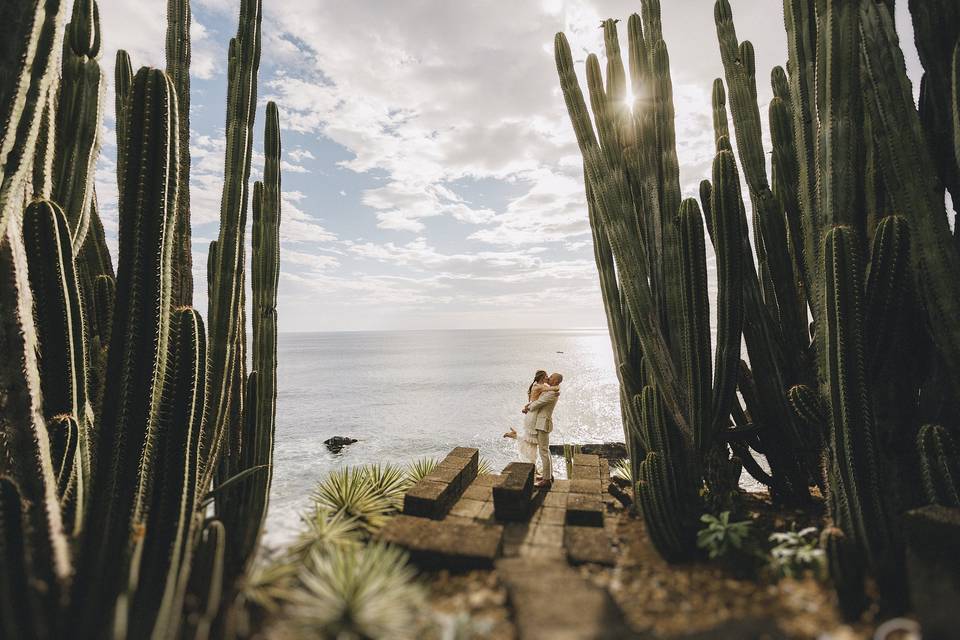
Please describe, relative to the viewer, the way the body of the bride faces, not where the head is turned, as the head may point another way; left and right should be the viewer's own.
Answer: facing to the right of the viewer

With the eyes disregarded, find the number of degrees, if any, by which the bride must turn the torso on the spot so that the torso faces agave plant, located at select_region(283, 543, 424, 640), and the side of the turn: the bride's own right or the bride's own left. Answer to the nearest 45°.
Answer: approximately 90° to the bride's own right

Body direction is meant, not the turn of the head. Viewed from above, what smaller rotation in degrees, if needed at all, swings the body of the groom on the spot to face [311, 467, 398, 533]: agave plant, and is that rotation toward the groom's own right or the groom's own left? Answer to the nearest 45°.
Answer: approximately 45° to the groom's own left

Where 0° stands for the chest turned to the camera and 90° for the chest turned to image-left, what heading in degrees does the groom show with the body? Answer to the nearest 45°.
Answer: approximately 90°

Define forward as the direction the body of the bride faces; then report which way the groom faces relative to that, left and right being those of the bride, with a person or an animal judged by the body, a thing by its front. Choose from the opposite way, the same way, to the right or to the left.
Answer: the opposite way

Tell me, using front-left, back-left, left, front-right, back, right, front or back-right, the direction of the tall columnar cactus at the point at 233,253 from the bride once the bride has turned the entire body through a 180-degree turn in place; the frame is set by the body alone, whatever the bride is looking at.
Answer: front-left

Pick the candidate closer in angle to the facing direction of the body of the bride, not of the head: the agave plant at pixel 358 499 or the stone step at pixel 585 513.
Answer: the stone step

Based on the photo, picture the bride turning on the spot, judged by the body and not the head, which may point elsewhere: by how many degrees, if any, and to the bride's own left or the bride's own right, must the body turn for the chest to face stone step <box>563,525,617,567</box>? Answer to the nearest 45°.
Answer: approximately 90° to the bride's own right

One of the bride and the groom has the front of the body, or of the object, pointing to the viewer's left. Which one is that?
the groom

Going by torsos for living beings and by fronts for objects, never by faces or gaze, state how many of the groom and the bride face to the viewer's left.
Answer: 1

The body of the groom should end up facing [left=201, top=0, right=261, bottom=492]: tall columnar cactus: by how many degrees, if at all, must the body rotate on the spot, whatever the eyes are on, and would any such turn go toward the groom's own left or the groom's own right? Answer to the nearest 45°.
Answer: approximately 45° to the groom's own left
